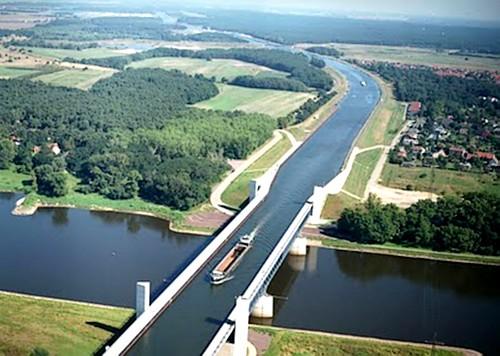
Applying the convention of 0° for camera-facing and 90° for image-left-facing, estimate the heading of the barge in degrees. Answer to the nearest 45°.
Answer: approximately 45°

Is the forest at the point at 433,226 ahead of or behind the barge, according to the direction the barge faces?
behind

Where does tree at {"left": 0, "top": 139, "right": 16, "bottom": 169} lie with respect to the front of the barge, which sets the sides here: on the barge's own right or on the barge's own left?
on the barge's own right

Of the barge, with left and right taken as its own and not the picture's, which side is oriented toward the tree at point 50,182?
right

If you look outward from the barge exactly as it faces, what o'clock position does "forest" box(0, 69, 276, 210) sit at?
The forest is roughly at 4 o'clock from the barge.

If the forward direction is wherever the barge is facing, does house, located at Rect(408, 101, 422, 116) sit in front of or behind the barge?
behind

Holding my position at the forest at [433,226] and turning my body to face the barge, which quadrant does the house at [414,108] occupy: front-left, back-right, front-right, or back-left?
back-right
